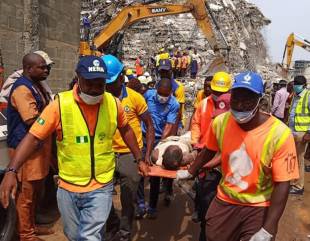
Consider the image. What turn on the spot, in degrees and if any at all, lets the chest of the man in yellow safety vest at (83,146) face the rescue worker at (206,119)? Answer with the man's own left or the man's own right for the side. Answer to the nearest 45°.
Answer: approximately 135° to the man's own left

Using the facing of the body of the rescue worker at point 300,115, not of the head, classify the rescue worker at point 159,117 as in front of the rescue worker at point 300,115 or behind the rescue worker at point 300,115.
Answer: in front

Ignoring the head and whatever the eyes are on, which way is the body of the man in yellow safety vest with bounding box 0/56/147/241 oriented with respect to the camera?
toward the camera

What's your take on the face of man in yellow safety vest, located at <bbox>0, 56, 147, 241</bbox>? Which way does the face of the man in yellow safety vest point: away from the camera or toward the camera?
toward the camera

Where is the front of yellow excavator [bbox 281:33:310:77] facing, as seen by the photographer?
facing to the left of the viewer

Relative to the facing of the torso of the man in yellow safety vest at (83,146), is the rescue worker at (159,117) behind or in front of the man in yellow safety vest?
behind

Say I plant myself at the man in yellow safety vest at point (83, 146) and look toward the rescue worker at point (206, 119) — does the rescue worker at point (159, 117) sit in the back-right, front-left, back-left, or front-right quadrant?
front-left

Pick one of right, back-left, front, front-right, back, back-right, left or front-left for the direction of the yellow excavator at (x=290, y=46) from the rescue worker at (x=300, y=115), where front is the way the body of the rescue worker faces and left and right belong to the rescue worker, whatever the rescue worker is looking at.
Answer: back-right
